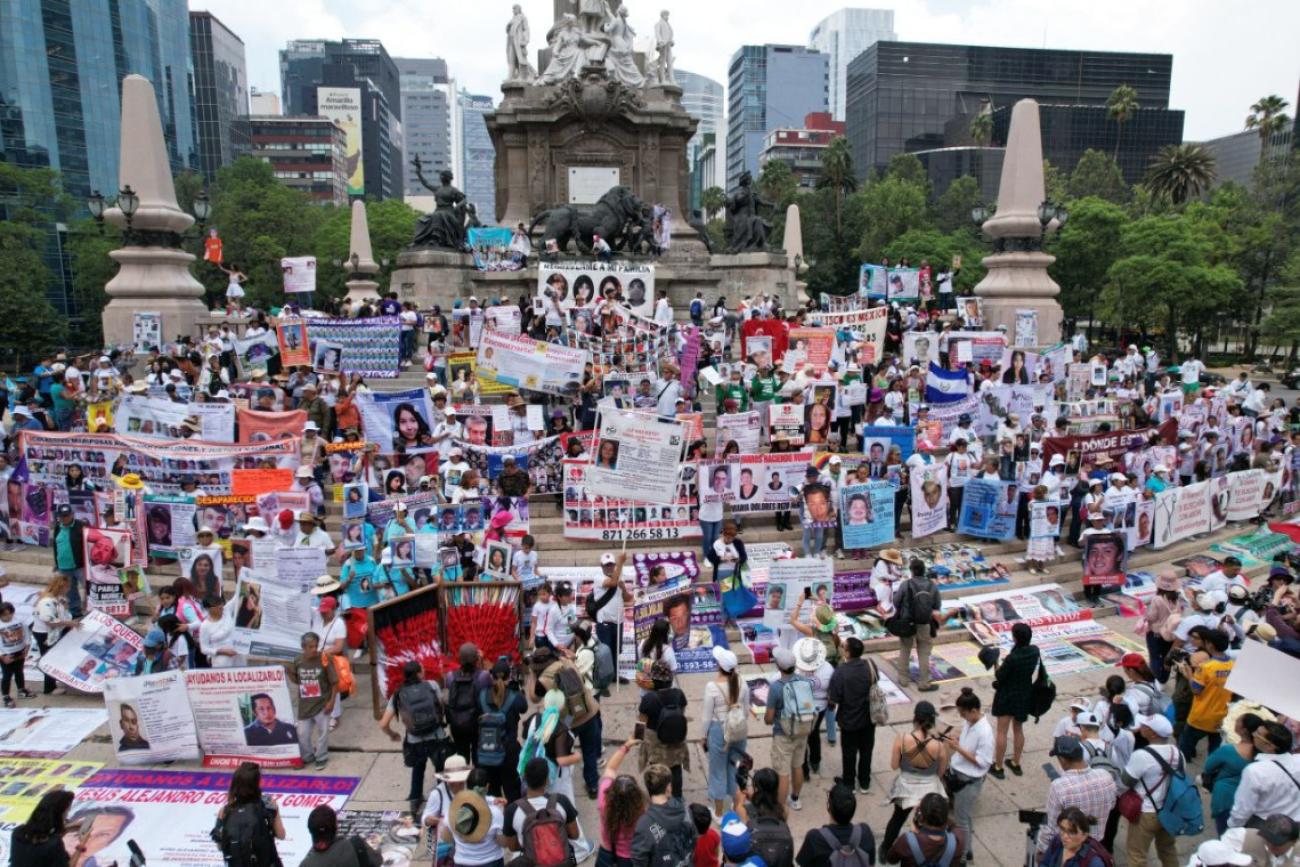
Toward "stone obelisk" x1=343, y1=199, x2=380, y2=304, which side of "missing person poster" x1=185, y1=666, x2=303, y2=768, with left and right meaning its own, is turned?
back

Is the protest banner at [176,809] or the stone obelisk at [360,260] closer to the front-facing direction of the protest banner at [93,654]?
the protest banner

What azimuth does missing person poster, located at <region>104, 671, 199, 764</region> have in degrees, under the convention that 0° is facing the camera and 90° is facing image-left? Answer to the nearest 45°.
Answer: approximately 0°

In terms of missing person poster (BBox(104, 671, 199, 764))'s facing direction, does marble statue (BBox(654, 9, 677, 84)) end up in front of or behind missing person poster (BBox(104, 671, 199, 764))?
behind

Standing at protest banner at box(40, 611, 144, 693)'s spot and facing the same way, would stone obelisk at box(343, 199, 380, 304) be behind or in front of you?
behind

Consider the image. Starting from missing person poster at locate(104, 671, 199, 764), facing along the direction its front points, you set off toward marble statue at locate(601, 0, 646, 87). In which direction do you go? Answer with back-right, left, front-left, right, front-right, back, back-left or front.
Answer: back-left

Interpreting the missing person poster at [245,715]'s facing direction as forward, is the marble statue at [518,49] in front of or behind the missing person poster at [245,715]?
behind

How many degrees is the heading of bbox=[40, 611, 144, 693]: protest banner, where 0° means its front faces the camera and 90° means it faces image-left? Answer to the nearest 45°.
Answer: approximately 0°

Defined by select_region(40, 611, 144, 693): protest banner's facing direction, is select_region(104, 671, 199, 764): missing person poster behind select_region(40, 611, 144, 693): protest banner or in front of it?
in front

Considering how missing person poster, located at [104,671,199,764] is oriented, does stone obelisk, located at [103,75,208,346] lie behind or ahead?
behind

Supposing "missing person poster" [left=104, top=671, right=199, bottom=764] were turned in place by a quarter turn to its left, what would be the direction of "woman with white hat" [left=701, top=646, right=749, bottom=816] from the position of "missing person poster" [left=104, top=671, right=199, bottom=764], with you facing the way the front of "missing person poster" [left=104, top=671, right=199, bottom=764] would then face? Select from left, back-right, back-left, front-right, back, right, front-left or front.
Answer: front-right

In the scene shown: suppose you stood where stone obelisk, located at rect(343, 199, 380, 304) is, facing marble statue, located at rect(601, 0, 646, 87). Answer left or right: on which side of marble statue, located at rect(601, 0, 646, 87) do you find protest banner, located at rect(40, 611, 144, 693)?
right
